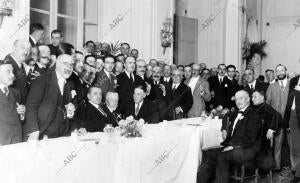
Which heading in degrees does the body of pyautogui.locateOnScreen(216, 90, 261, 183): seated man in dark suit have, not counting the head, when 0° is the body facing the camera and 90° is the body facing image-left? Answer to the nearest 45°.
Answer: approximately 45°

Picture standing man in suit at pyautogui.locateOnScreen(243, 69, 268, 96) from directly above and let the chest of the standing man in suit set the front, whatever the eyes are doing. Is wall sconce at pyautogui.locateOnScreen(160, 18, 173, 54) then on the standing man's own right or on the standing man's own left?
on the standing man's own right

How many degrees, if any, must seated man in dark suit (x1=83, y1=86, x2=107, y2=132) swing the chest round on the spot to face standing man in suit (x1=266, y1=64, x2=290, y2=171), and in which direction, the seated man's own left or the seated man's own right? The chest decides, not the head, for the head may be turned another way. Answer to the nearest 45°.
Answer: approximately 90° to the seated man's own left

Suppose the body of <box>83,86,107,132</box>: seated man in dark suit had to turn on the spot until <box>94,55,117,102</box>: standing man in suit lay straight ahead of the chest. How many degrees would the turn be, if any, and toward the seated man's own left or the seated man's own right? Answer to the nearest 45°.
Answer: approximately 135° to the seated man's own left

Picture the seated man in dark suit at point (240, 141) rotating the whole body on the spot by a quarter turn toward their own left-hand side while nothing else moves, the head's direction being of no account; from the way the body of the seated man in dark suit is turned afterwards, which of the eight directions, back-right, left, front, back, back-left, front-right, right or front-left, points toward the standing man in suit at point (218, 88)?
back-left

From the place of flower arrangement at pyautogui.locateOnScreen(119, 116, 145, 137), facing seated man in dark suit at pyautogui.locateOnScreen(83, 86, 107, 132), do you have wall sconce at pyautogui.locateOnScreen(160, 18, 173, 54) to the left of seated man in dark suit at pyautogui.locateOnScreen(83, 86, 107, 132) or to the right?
right

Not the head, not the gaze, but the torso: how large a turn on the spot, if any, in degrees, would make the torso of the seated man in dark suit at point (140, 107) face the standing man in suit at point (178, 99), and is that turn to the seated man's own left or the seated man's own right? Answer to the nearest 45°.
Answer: approximately 180°

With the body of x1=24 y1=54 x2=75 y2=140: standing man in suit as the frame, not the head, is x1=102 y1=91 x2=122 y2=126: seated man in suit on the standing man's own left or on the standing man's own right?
on the standing man's own left

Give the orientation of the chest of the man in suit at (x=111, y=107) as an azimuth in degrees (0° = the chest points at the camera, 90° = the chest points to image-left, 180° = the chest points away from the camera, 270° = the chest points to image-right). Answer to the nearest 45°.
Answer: approximately 315°

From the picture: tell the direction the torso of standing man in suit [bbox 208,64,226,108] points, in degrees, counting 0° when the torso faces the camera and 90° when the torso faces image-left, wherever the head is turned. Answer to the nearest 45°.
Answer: approximately 0°
